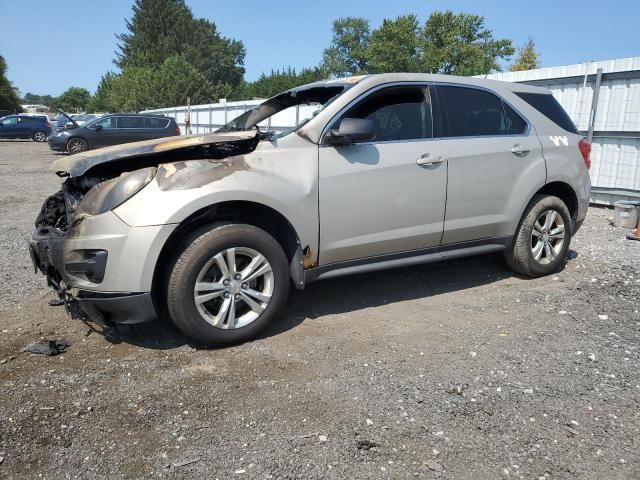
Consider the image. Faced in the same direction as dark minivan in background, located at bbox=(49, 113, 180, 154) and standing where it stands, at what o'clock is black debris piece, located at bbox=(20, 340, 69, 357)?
The black debris piece is roughly at 9 o'clock from the dark minivan in background.

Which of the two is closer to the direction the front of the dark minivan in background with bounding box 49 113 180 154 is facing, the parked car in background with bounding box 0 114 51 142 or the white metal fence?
the parked car in background

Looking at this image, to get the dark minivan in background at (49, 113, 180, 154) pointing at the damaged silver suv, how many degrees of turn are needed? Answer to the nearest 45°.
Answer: approximately 90° to its left

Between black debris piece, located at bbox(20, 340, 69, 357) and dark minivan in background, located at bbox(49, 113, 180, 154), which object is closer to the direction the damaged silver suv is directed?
the black debris piece

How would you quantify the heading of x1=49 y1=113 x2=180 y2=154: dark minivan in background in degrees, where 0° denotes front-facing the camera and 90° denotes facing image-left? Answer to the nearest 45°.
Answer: approximately 90°

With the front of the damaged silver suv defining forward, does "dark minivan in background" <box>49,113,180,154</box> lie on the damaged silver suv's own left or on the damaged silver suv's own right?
on the damaged silver suv's own right

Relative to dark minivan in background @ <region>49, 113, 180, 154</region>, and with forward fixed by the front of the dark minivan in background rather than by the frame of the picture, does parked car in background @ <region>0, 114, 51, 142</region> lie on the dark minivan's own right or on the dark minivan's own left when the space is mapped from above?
on the dark minivan's own right
